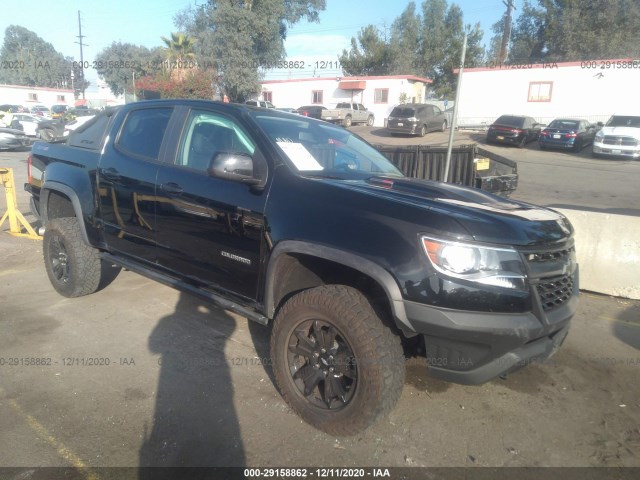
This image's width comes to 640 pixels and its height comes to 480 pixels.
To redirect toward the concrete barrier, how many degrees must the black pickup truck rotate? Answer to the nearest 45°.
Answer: approximately 90° to its left

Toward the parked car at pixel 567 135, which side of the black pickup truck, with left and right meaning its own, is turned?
left

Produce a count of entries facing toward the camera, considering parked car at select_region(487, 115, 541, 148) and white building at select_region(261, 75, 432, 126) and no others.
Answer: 1

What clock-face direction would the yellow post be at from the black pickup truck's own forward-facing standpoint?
The yellow post is roughly at 6 o'clock from the black pickup truck.

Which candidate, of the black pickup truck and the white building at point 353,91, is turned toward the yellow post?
the white building

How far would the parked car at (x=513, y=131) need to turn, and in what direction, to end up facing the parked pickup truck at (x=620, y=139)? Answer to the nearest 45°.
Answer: approximately 90° to its right

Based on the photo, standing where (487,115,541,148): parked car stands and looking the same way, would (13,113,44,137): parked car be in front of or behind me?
behind
